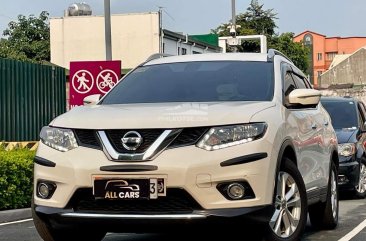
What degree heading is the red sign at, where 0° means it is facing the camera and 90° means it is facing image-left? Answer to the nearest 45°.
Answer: approximately 0°

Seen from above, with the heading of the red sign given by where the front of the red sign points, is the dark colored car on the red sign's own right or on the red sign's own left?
on the red sign's own left

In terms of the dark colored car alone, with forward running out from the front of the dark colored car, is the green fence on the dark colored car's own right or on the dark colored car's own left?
on the dark colored car's own right

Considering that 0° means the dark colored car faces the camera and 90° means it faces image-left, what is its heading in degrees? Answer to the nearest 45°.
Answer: approximately 45°

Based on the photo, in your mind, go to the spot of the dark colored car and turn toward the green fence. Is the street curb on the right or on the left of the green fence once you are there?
left

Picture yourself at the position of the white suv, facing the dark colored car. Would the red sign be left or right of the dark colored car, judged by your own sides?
left

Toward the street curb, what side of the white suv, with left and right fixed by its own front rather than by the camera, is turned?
right

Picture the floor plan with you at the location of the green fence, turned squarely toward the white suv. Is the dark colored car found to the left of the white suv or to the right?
left

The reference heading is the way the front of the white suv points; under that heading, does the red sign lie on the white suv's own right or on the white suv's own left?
on the white suv's own right

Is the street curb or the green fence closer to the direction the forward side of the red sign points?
the street curb
